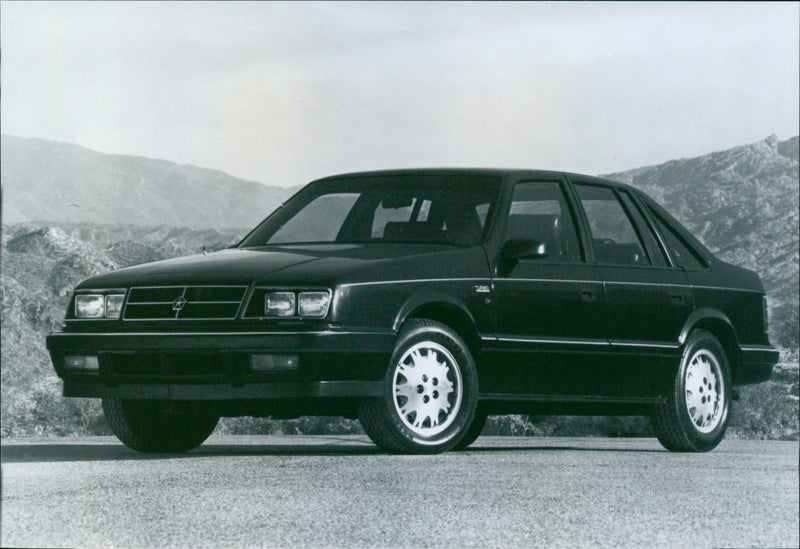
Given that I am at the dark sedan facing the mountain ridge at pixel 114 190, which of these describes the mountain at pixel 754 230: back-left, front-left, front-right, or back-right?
front-right

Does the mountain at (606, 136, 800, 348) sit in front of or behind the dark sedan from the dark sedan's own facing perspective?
behind

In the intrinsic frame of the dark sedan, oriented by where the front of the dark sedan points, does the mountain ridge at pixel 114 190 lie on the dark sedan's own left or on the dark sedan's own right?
on the dark sedan's own right
